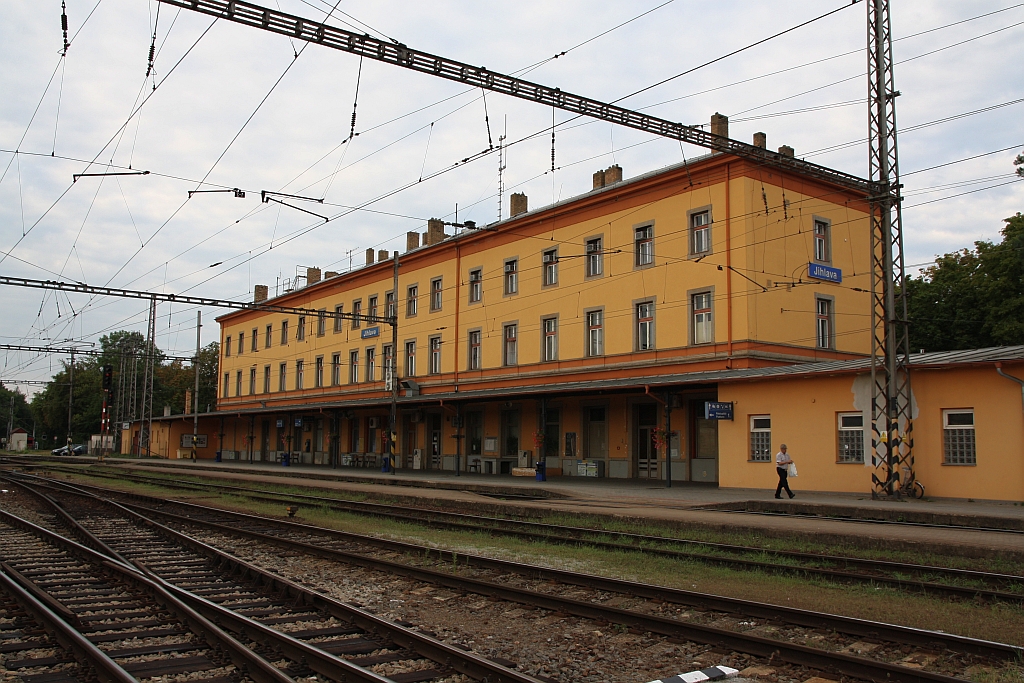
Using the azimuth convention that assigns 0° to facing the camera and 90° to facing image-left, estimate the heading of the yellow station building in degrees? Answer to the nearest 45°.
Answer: approximately 45°

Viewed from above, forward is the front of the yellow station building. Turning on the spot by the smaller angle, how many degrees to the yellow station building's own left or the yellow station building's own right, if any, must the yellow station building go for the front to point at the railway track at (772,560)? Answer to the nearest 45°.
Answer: approximately 45° to the yellow station building's own left
